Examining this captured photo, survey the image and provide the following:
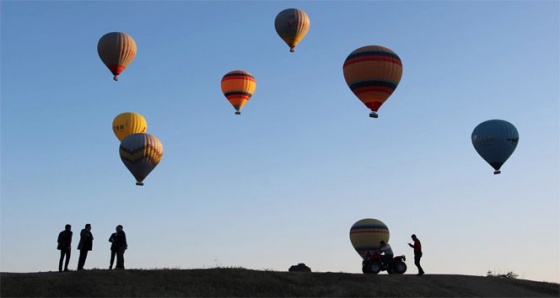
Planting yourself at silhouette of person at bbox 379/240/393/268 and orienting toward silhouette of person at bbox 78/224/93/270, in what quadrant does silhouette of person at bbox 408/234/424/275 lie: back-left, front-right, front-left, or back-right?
back-left

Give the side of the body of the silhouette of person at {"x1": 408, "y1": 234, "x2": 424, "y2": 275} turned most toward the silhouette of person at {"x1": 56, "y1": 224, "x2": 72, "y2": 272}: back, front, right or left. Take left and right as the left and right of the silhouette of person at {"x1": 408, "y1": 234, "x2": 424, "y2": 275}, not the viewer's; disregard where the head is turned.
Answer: front

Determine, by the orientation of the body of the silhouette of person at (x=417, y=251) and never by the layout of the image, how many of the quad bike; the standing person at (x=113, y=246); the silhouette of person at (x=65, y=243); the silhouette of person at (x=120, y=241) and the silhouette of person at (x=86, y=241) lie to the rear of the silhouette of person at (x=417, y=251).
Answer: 0

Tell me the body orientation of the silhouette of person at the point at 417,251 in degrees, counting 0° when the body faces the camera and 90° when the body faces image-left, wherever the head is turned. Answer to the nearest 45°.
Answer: approximately 90°

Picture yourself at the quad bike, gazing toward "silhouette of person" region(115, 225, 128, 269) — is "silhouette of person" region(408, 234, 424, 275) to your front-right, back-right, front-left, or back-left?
back-left

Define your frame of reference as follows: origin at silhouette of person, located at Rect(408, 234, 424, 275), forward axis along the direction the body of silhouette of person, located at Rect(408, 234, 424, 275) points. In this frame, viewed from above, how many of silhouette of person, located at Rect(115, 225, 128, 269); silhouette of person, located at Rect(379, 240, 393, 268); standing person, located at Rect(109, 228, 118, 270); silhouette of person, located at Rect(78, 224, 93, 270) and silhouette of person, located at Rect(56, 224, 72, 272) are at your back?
0

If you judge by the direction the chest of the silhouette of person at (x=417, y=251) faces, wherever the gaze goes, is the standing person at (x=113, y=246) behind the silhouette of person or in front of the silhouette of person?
in front

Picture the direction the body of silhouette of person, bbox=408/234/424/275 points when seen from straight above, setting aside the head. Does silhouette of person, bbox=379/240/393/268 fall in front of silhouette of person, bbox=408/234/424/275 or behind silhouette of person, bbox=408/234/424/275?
in front

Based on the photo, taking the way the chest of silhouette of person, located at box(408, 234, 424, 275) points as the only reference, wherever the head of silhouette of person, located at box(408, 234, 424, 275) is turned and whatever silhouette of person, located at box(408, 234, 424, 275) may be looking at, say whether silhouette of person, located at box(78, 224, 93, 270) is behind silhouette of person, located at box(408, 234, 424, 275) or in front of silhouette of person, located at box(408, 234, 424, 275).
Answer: in front

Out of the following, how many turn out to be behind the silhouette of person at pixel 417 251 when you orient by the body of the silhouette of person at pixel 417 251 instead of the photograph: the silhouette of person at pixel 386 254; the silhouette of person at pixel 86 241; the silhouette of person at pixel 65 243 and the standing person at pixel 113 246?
0

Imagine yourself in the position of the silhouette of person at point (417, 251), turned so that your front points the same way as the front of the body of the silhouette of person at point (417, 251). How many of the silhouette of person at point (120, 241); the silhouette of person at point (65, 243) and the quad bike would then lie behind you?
0

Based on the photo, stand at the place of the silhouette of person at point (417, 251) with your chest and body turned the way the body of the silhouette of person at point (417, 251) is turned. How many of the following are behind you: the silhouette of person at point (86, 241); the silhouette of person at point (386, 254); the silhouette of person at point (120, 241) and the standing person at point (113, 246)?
0

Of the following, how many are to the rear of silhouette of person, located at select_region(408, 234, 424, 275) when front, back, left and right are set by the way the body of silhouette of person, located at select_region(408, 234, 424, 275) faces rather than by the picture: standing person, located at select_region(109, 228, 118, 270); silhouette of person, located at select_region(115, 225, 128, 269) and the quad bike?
0
